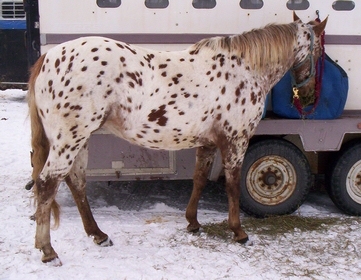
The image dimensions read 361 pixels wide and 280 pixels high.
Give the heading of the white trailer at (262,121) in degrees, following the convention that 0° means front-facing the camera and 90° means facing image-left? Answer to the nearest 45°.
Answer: approximately 90°

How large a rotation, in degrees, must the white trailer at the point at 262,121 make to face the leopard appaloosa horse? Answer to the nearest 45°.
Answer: approximately 45° to its left
